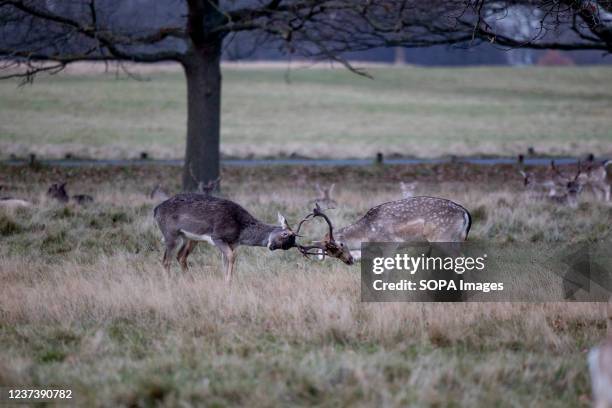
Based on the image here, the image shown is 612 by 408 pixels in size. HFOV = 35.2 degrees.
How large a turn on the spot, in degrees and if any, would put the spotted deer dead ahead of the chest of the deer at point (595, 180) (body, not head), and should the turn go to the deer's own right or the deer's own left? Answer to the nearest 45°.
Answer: approximately 90° to the deer's own left

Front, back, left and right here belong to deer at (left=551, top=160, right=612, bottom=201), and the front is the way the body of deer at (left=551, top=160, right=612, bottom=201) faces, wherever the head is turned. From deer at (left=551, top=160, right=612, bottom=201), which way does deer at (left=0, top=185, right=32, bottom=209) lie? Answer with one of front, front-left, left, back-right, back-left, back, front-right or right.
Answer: front-left

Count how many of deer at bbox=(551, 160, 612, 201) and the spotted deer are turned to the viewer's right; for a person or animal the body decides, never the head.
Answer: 0

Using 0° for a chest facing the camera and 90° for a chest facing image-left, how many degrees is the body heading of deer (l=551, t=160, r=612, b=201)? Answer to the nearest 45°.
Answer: approximately 90°

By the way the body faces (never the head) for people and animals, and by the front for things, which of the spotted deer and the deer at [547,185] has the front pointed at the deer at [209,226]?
the spotted deer

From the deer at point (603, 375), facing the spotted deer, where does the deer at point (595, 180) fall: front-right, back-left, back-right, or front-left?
front-right

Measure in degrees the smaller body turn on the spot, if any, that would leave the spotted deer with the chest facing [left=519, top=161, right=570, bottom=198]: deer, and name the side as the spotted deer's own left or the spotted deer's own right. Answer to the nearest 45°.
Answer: approximately 90° to the spotted deer's own right

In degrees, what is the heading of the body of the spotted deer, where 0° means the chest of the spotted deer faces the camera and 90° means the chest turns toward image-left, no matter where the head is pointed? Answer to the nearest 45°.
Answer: approximately 90°
